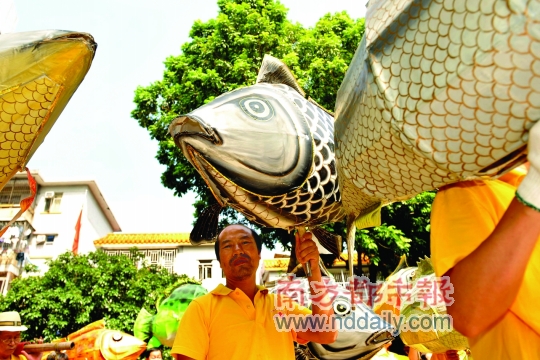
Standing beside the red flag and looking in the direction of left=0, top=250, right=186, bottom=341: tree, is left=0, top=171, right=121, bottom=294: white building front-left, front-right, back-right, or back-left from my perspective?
back-right

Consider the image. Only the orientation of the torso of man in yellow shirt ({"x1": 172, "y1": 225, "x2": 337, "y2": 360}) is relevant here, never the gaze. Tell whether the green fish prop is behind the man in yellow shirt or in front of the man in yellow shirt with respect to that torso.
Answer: behind

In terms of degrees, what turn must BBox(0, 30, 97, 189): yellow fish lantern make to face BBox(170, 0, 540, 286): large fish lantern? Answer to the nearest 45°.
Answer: approximately 45° to its right

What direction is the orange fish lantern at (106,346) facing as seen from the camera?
to the viewer's right

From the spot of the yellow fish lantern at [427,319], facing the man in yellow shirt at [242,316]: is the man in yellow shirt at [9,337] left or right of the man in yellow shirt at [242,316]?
right

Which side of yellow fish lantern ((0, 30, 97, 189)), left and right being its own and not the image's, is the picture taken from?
right

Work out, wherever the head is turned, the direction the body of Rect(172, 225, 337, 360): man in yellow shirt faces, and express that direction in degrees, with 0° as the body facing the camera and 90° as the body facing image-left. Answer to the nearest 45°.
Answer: approximately 0°

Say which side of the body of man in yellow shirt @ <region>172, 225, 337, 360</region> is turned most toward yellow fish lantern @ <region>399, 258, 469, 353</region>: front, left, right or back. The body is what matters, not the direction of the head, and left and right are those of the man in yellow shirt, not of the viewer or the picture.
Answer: left

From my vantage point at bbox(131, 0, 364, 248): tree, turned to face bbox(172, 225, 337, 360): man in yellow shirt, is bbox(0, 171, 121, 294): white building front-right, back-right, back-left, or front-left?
back-right
